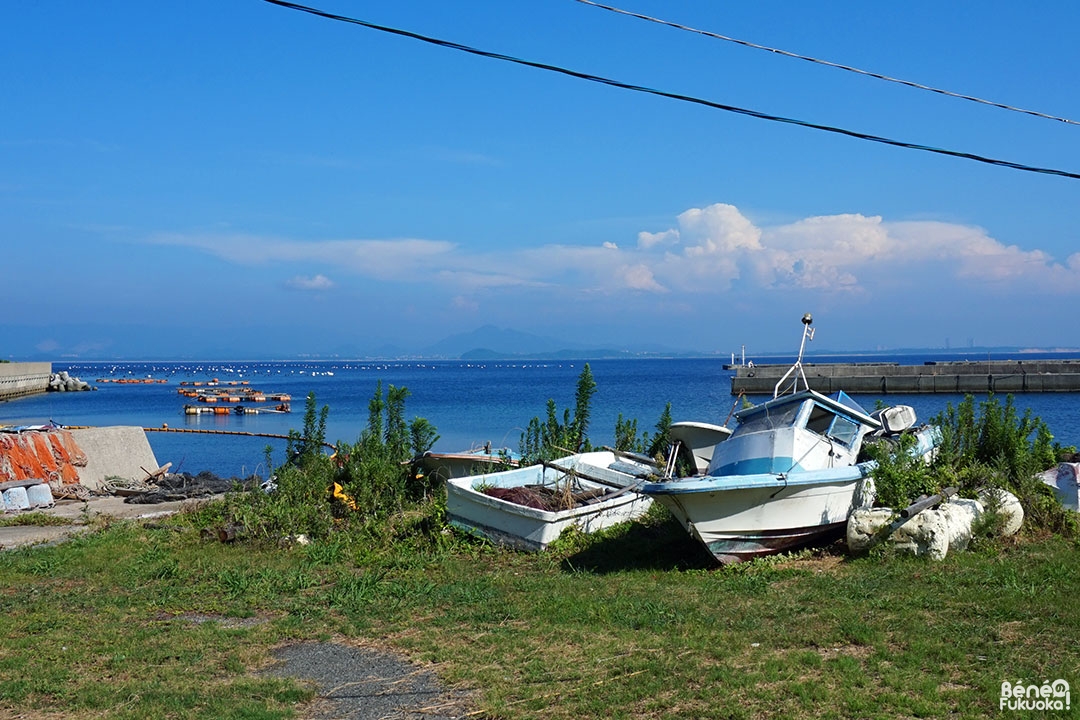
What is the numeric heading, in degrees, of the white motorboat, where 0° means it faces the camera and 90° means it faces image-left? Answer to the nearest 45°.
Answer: approximately 45°

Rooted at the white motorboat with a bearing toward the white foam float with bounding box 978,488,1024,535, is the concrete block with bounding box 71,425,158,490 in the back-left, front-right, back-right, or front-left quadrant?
back-left

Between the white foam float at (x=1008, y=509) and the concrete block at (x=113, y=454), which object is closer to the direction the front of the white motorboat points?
the concrete block

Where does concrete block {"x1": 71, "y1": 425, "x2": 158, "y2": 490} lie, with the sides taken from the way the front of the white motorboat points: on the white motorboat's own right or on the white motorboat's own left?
on the white motorboat's own right

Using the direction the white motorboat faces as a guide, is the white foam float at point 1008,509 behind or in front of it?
behind

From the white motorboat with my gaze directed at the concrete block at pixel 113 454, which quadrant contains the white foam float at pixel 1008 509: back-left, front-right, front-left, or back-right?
back-right
